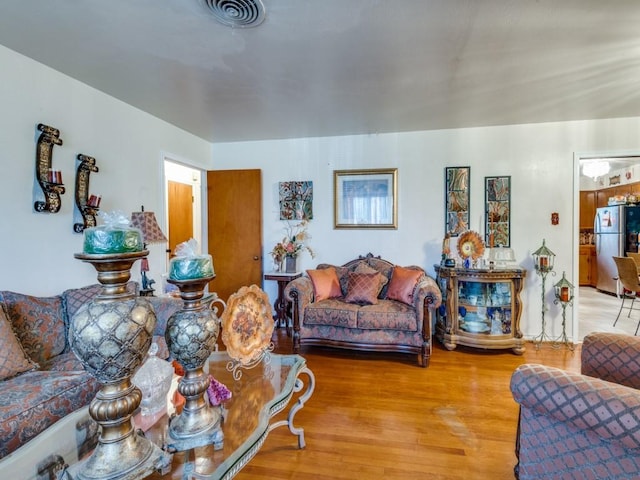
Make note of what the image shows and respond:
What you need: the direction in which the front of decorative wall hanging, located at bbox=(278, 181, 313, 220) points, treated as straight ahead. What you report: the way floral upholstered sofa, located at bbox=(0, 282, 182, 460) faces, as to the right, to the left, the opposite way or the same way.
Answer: to the left

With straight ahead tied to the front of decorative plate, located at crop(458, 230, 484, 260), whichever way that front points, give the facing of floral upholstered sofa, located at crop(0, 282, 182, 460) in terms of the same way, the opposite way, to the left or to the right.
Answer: to the left

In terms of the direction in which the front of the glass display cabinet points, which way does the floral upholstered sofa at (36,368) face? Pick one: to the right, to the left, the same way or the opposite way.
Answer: to the left

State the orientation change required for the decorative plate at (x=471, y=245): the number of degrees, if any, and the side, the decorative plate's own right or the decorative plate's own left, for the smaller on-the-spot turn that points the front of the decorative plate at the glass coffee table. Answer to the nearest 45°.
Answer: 0° — it already faces it

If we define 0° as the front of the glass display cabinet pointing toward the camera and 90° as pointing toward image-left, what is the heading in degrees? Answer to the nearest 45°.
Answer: approximately 0°

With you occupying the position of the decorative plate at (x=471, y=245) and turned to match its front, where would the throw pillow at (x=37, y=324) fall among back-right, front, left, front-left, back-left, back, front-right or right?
front-right

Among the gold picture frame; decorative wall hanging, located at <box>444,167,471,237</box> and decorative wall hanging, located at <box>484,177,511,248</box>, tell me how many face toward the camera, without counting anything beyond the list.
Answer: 3

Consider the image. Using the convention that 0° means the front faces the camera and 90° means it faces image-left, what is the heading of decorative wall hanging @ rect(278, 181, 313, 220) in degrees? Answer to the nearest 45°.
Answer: approximately 0°

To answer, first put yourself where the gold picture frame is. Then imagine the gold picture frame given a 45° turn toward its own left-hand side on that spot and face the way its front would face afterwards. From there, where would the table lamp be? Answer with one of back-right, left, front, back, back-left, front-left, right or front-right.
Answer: right
